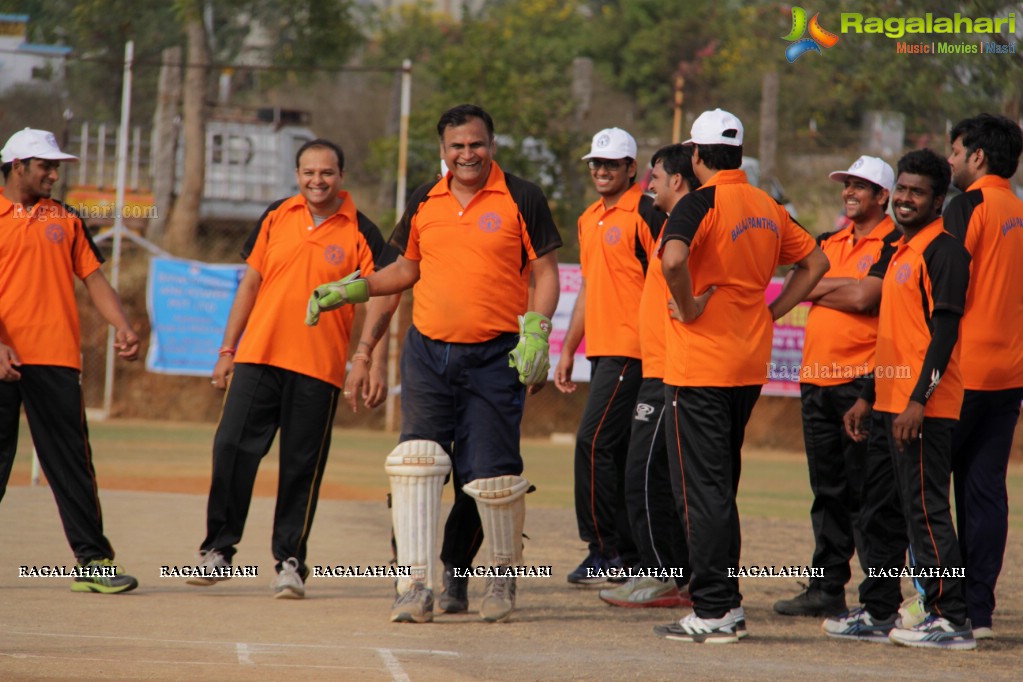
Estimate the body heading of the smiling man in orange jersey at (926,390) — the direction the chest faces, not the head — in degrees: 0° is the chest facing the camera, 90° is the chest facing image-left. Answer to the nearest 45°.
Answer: approximately 45°

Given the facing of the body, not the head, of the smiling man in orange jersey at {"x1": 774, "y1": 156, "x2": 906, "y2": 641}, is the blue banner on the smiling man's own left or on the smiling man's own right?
on the smiling man's own right

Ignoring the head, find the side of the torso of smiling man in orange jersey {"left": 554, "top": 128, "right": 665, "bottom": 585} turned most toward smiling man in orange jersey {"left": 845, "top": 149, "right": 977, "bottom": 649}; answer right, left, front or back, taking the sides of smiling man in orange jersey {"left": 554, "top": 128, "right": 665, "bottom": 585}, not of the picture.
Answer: left

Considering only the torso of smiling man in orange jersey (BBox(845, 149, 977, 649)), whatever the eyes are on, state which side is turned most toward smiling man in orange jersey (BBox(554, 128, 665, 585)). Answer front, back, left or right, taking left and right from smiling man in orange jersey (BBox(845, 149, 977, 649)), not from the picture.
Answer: right

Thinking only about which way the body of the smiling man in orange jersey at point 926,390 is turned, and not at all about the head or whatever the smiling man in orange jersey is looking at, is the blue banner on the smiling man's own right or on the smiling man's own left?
on the smiling man's own right

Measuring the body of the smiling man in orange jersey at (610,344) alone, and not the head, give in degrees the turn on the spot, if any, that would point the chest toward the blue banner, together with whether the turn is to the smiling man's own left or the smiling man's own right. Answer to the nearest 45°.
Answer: approximately 90° to the smiling man's own right

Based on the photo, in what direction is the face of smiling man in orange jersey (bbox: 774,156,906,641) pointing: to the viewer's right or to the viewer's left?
to the viewer's left
